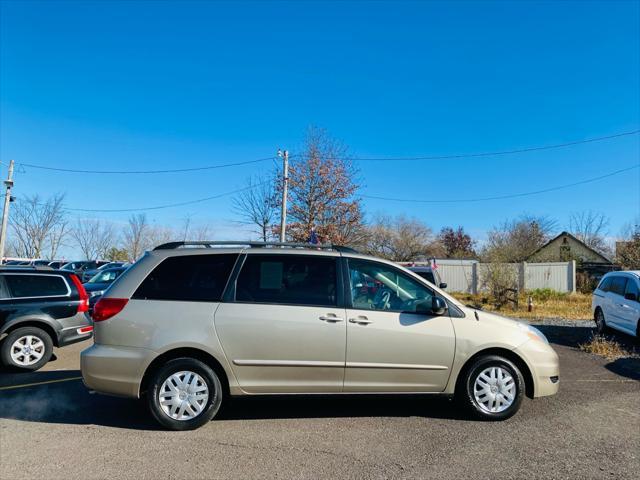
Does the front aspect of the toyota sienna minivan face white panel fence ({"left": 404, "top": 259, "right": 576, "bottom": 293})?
no

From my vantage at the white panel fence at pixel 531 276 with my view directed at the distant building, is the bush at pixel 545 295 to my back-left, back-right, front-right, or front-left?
back-right

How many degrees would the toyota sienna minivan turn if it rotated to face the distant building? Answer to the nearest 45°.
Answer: approximately 45° to its left

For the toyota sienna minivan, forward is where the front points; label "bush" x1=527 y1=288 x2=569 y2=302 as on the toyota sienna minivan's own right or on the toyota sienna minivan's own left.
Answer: on the toyota sienna minivan's own left

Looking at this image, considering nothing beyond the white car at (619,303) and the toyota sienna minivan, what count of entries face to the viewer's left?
0

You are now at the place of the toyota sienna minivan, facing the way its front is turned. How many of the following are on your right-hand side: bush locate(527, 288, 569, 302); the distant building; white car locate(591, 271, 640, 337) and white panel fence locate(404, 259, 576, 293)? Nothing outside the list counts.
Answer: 0

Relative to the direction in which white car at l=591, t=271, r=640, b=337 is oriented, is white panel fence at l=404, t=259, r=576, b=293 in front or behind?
behind

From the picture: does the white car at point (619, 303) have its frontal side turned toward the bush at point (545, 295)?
no

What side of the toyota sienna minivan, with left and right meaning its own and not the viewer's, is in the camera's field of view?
right

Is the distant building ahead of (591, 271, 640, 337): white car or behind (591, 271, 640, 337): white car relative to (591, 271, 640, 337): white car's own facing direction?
behind
